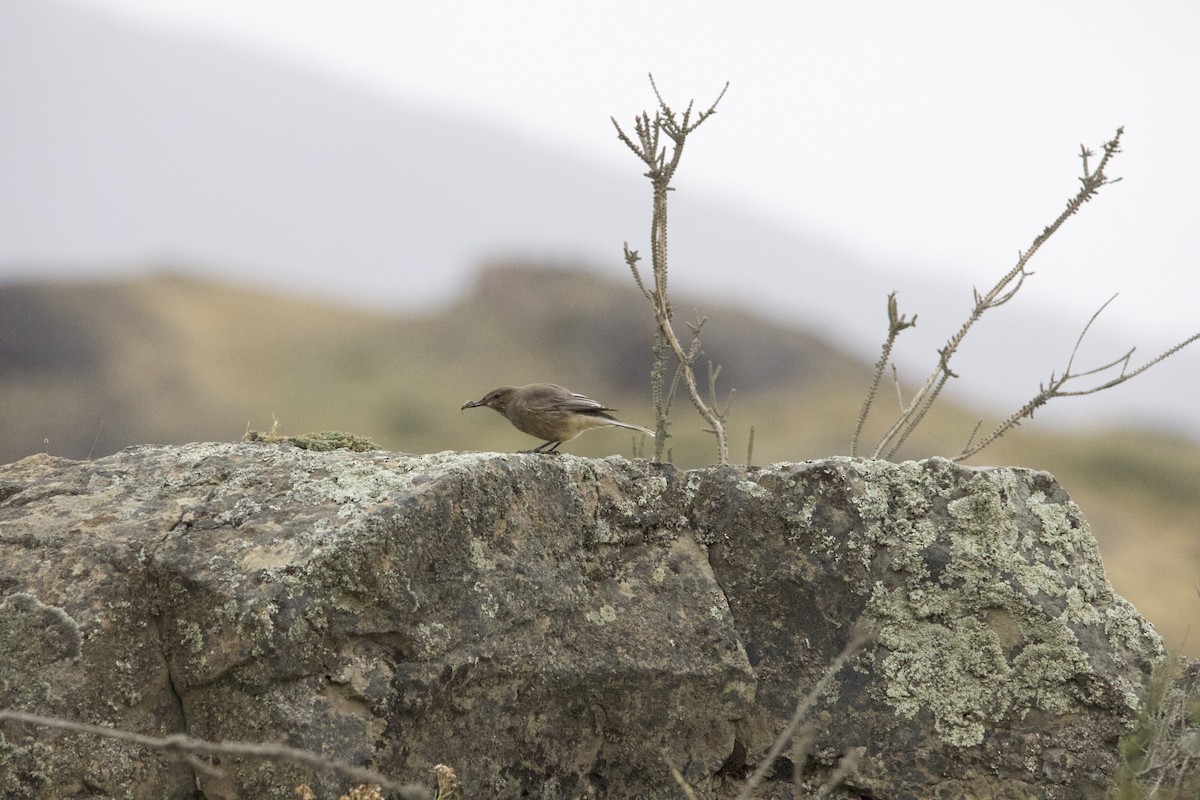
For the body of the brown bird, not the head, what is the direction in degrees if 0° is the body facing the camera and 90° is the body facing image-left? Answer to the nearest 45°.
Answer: approximately 90°
